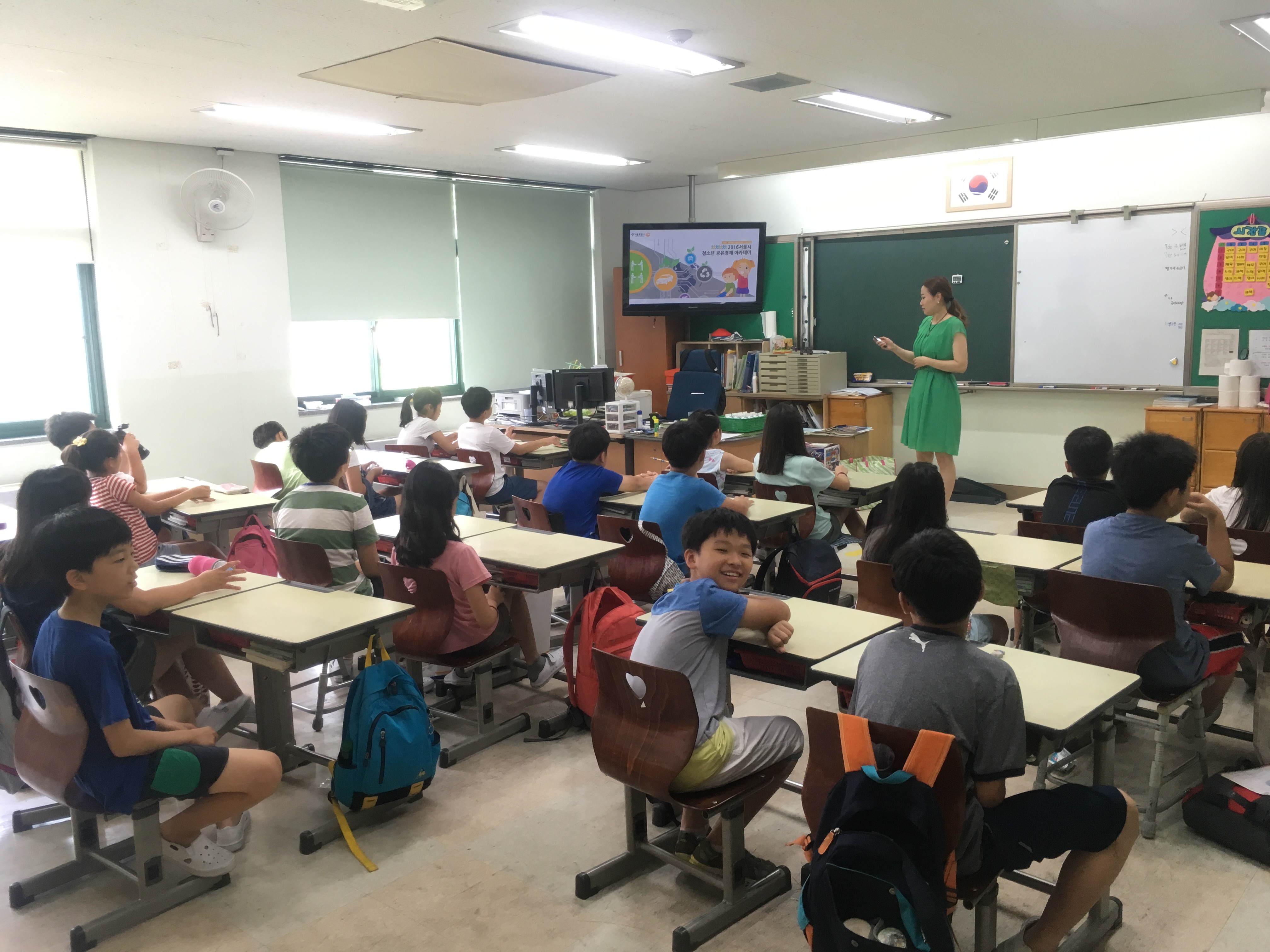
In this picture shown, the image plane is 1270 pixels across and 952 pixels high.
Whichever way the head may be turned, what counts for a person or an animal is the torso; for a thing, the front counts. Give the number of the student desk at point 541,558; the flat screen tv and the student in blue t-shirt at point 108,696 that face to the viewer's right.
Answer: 1

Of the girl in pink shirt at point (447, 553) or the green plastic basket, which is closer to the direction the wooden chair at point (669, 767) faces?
the green plastic basket

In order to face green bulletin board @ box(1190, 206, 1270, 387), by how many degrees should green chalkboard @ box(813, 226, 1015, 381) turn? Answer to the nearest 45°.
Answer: approximately 90° to its left

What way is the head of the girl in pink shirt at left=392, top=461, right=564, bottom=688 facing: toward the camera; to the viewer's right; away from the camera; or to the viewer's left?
away from the camera

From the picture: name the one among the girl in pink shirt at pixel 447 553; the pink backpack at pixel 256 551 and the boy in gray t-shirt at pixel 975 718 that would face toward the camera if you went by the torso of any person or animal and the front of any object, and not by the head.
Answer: the pink backpack

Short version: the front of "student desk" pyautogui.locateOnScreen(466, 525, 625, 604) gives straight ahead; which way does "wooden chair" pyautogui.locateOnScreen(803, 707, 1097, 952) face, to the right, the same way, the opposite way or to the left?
the opposite way

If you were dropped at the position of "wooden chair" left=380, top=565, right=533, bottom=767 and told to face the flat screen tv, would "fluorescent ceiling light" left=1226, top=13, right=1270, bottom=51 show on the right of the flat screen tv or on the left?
right

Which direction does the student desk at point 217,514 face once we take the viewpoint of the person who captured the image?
facing the viewer and to the left of the viewer

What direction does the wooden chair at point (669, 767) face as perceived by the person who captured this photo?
facing away from the viewer and to the right of the viewer

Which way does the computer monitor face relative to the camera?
away from the camera

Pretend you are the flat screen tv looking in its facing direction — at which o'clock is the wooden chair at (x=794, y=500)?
The wooden chair is roughly at 12 o'clock from the flat screen tv.

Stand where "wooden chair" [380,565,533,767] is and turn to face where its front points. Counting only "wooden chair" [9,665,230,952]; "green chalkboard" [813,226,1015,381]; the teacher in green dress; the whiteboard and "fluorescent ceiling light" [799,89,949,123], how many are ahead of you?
4

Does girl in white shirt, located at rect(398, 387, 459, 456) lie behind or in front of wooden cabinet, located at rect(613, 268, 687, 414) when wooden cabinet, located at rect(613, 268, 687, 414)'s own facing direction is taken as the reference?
in front

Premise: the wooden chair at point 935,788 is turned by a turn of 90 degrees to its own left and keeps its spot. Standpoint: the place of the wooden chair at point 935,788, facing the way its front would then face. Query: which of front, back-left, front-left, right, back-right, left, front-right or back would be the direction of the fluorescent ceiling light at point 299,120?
front

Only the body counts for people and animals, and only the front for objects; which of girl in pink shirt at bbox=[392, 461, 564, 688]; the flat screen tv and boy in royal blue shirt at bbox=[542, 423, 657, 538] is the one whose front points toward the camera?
the flat screen tv
